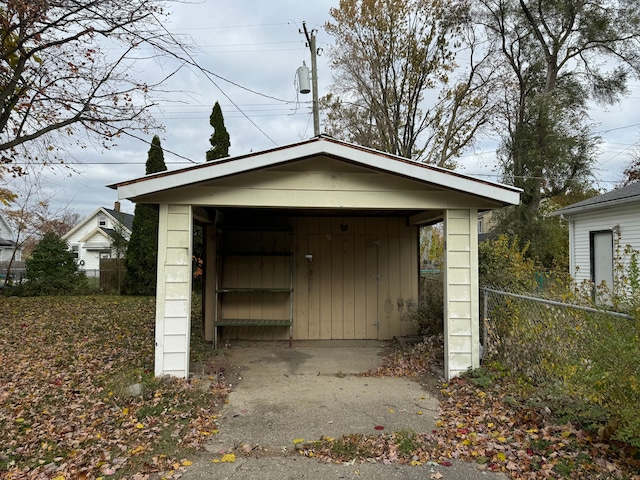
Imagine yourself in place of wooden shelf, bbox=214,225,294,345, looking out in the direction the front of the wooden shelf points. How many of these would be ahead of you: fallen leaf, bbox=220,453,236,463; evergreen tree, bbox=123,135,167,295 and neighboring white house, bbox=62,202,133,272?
1

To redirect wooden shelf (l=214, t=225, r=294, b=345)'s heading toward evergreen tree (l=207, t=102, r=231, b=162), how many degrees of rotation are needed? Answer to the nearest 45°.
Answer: approximately 180°

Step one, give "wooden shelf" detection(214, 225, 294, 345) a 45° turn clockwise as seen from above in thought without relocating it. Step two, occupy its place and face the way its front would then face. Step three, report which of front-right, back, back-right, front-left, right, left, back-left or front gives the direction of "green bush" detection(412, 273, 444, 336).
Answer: back-left

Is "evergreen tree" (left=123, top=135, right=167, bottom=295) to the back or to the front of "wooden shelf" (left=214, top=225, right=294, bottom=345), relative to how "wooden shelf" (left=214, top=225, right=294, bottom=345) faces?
to the back

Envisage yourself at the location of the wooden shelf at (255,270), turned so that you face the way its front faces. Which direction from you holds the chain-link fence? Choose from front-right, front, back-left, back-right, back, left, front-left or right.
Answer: front-left

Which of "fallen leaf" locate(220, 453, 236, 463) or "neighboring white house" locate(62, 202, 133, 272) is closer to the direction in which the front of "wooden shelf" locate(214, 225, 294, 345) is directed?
the fallen leaf

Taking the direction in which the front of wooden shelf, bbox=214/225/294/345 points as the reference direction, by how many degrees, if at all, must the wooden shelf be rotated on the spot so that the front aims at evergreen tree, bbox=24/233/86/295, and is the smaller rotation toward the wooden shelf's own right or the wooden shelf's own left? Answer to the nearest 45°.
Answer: approximately 135° to the wooden shelf's own right

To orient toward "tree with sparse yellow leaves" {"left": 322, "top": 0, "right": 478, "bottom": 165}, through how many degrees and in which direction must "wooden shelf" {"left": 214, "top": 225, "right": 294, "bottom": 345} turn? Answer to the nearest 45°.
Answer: approximately 135° to its left

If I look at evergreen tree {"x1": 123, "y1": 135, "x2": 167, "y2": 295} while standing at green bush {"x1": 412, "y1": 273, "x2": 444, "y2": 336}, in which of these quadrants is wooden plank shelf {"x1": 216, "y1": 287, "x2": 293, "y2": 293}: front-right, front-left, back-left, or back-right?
front-left

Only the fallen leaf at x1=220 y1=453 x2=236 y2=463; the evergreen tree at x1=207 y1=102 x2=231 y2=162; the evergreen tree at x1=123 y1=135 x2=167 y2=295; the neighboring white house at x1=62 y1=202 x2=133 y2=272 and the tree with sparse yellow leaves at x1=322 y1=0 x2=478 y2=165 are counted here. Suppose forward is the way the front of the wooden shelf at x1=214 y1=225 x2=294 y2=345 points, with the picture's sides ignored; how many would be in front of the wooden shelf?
1

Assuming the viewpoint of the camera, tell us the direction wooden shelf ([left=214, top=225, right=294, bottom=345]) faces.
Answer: facing the viewer

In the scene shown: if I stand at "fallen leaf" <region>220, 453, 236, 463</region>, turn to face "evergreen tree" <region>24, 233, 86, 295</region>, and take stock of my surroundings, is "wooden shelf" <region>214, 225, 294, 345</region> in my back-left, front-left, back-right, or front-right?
front-right
